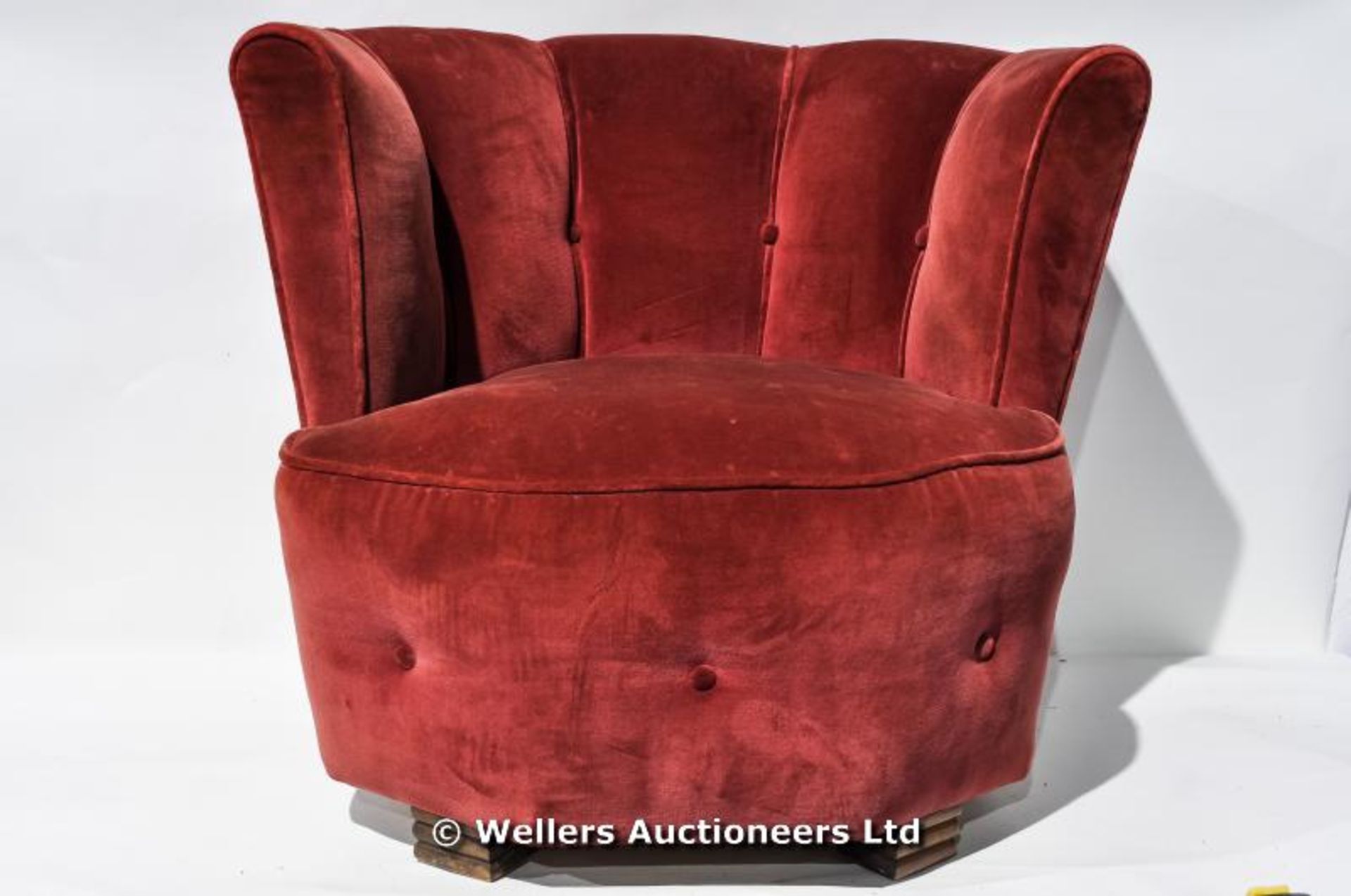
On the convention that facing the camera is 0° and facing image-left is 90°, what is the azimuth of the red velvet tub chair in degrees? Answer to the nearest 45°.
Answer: approximately 0°
